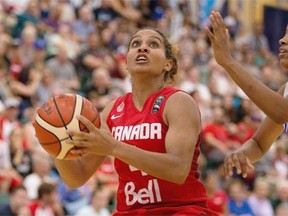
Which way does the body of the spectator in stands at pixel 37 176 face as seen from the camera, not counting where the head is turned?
toward the camera

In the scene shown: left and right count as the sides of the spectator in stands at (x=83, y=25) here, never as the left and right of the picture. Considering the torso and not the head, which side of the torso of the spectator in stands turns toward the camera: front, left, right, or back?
front

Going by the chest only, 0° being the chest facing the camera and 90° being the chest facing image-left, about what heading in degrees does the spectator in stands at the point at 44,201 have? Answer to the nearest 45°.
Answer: approximately 0°

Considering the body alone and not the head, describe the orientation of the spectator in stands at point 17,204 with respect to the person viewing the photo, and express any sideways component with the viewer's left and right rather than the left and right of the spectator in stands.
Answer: facing the viewer and to the right of the viewer

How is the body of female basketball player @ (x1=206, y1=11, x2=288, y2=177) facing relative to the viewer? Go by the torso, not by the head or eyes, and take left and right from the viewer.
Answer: facing to the left of the viewer

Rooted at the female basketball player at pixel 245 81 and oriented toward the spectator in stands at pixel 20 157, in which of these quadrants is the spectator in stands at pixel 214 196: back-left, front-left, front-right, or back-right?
front-right

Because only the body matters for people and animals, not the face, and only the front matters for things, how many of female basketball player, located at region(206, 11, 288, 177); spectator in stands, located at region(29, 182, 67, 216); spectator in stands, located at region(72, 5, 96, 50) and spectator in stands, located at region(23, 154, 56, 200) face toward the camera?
3

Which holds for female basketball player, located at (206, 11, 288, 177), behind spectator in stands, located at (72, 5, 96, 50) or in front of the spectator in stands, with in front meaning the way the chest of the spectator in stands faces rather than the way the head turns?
in front
